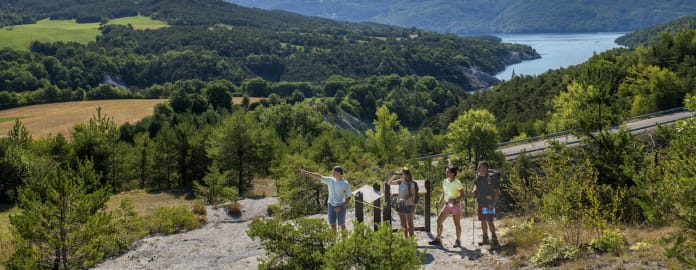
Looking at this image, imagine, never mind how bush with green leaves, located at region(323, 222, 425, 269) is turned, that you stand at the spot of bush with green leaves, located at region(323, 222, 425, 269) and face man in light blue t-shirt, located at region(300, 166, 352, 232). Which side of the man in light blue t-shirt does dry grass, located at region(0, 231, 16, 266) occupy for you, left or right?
left

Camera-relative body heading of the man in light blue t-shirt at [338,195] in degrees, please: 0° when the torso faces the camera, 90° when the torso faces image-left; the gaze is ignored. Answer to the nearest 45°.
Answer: approximately 45°

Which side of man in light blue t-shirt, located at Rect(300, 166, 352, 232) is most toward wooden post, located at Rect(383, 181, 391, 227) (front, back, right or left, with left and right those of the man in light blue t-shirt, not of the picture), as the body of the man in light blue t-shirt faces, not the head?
left

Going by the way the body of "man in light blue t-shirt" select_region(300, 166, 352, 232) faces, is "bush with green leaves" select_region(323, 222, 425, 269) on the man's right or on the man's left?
on the man's left

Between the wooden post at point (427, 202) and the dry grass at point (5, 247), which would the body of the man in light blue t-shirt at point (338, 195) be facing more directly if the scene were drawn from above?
the dry grass

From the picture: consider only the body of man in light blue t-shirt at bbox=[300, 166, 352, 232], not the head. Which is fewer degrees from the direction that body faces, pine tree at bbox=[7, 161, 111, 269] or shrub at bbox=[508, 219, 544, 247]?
the pine tree

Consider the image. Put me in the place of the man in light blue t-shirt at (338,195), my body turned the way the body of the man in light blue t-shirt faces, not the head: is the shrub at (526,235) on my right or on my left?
on my left
